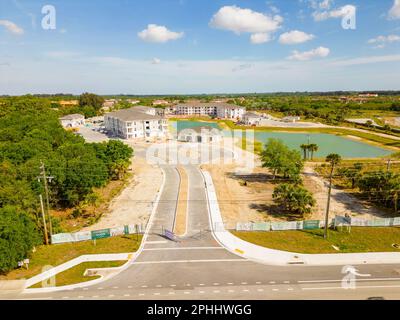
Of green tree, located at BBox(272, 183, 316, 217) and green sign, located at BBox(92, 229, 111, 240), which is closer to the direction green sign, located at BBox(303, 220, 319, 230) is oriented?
the green sign

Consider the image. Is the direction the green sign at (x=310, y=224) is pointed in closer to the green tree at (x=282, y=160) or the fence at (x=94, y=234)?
the fence

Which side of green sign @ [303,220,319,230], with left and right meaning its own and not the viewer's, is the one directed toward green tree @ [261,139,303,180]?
back

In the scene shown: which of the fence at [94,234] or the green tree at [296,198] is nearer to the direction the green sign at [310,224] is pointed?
the fence

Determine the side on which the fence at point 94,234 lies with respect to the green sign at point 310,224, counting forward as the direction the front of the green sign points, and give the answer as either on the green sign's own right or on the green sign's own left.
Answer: on the green sign's own right

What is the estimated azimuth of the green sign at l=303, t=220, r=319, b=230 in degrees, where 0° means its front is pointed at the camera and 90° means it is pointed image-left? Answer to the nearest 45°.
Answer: approximately 0°

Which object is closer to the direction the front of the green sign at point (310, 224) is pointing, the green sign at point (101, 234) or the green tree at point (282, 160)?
the green sign

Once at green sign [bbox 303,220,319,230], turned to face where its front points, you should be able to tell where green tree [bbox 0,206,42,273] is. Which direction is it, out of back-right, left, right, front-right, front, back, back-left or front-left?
front-right

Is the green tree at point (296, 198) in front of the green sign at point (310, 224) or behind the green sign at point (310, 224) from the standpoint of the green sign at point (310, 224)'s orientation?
behind

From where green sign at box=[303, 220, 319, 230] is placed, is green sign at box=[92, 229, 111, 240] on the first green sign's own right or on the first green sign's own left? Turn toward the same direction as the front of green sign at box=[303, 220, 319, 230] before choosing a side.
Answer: on the first green sign's own right

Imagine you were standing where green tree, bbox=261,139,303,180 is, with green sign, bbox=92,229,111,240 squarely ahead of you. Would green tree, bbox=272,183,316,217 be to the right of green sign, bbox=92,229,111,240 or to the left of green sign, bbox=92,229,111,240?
left
